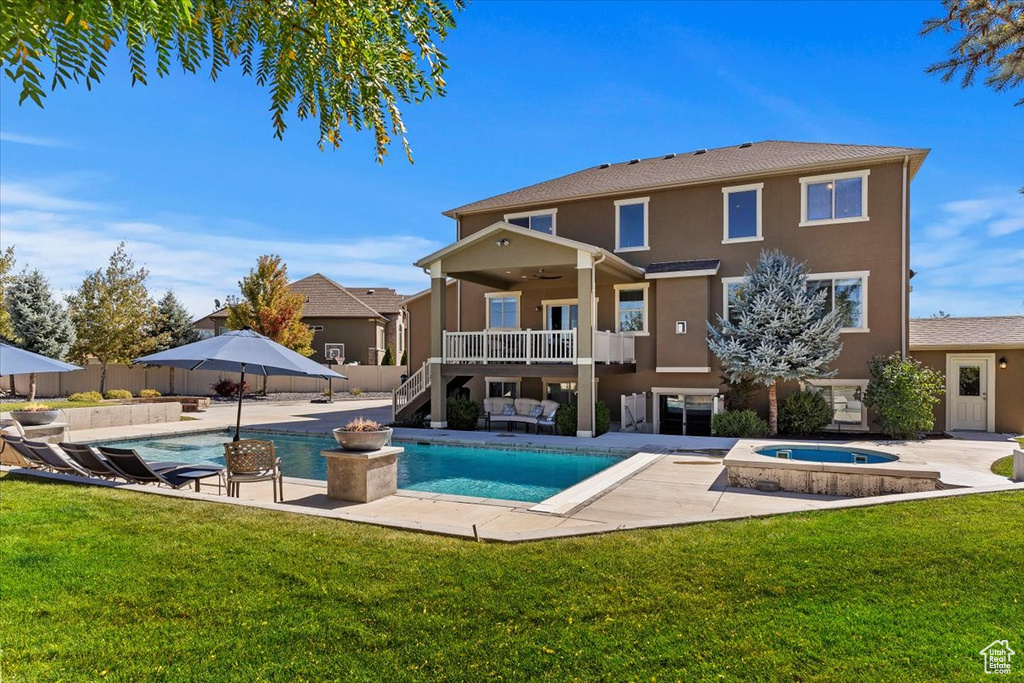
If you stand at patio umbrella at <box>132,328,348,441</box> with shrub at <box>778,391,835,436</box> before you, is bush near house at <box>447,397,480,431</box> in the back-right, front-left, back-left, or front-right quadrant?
front-left

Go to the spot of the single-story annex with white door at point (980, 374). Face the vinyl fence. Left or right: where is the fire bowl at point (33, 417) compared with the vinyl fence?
left

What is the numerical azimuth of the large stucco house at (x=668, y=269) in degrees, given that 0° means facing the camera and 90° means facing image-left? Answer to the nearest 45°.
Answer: approximately 225°

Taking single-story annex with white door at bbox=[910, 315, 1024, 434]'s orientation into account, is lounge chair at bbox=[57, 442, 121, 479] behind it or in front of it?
in front

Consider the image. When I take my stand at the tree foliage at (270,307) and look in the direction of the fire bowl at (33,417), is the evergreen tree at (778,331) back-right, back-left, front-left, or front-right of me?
front-left

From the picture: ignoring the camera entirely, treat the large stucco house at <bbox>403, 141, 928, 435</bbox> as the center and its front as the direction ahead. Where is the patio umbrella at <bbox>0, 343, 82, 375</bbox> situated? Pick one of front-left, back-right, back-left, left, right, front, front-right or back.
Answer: back

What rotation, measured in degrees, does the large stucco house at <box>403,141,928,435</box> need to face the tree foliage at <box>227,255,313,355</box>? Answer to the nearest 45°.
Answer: approximately 90° to its left

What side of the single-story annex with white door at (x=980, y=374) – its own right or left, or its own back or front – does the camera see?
front
